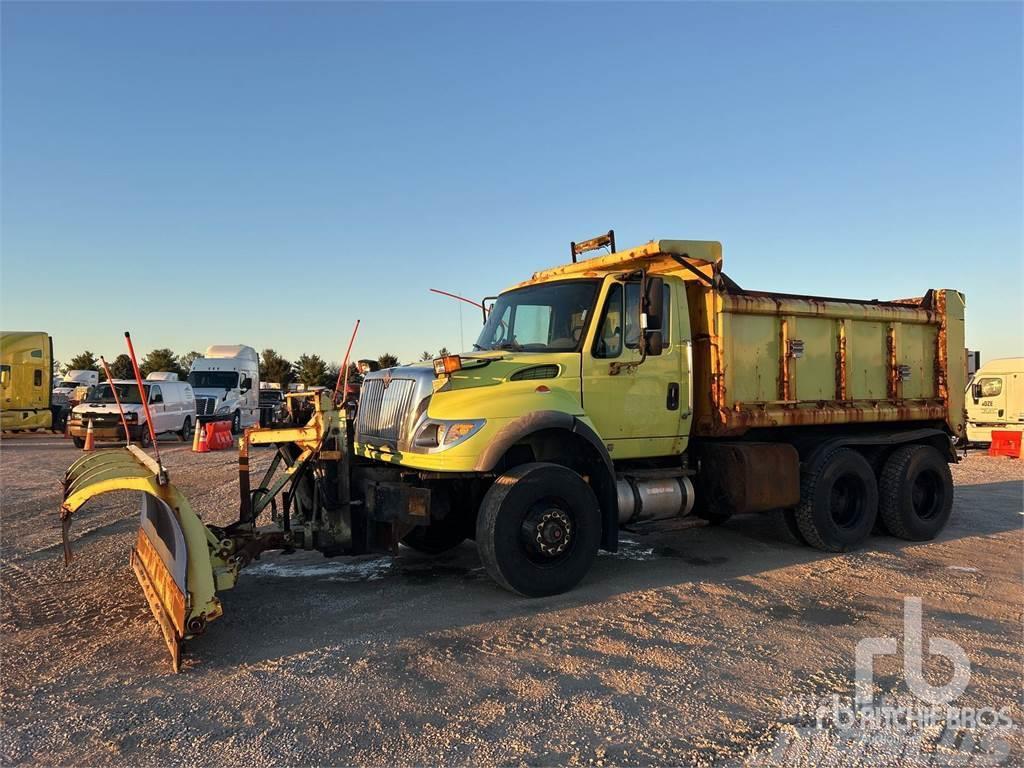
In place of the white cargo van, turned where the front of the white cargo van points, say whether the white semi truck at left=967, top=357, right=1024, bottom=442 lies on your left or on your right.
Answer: on your left

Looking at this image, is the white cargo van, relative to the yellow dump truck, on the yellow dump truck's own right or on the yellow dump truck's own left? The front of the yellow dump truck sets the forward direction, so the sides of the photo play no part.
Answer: on the yellow dump truck's own right

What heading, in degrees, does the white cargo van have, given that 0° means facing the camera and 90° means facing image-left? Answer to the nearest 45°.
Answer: approximately 45°

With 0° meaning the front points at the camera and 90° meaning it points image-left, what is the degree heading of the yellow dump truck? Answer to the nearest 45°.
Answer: approximately 45°

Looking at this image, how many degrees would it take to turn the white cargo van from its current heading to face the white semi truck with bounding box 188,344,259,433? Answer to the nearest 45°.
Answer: approximately 180°

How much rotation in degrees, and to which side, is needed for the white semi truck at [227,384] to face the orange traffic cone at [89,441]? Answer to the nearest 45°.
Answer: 0° — it already faces it

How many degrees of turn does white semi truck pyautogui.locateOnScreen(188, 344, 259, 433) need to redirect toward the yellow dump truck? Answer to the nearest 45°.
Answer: approximately 45° to its left

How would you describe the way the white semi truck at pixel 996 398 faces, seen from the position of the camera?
facing to the left of the viewer

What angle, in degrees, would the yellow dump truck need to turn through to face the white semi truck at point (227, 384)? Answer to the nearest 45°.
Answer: approximately 90° to its right
